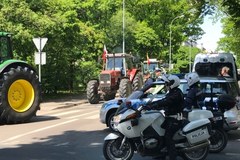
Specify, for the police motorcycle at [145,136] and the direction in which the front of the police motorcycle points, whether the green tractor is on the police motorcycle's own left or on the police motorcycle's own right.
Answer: on the police motorcycle's own right

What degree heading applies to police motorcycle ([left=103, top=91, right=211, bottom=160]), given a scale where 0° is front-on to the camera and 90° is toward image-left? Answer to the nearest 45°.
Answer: approximately 90°

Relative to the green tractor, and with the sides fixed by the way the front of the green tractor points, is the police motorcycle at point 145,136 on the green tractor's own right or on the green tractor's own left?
on the green tractor's own left

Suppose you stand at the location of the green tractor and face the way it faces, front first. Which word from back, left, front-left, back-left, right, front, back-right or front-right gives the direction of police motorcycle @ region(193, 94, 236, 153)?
left

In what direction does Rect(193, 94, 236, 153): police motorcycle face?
to the viewer's left

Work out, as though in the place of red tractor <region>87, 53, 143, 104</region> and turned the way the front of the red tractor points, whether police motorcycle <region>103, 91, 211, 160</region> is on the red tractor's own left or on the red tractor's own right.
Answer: on the red tractor's own left

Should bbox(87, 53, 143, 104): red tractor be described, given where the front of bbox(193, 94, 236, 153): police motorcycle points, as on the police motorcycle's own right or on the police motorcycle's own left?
on the police motorcycle's own right

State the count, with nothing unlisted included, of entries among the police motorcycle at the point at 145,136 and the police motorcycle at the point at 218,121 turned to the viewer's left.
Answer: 2

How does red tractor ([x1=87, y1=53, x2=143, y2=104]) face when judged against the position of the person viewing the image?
facing the viewer and to the left of the viewer
